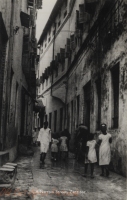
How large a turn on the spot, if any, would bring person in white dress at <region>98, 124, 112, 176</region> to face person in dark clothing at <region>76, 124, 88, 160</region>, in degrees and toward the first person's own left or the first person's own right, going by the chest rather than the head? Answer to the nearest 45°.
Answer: approximately 180°

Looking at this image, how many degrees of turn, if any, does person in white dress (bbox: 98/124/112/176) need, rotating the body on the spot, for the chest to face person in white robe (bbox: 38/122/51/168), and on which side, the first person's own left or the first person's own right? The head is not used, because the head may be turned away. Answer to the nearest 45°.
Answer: approximately 135° to the first person's own right

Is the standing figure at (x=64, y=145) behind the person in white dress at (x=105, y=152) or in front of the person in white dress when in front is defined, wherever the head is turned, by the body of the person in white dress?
behind

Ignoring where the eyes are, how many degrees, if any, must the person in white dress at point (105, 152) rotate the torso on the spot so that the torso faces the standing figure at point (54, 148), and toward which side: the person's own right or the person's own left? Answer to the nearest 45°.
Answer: approximately 135° to the person's own right

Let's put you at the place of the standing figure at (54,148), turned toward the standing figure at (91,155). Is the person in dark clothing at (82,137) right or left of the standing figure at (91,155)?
left

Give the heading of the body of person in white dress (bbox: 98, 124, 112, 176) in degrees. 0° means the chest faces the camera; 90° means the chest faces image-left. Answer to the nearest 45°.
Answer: approximately 0°
